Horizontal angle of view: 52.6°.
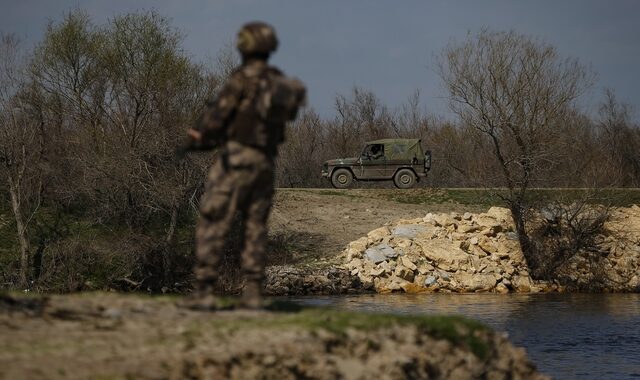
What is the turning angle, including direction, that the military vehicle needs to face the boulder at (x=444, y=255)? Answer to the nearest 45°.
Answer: approximately 90° to its left

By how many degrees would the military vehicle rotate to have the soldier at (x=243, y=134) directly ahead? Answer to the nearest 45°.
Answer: approximately 90° to its left

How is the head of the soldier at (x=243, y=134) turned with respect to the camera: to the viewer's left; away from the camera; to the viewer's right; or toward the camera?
away from the camera

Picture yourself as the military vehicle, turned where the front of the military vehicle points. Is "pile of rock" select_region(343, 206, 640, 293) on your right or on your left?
on your left

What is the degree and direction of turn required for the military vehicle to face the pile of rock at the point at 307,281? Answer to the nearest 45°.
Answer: approximately 90° to its left

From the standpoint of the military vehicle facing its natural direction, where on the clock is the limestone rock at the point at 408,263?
The limestone rock is roughly at 9 o'clock from the military vehicle.

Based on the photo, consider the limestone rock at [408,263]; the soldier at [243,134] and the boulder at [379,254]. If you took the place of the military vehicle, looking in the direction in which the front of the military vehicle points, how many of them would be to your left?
3

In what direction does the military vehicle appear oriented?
to the viewer's left

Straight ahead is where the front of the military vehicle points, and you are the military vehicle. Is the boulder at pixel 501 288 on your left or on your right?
on your left
